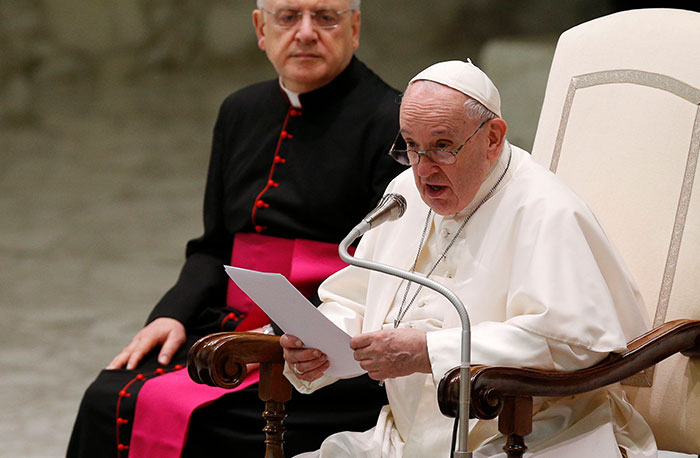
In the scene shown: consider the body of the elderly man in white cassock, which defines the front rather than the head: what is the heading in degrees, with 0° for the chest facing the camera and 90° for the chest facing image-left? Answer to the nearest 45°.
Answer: approximately 45°

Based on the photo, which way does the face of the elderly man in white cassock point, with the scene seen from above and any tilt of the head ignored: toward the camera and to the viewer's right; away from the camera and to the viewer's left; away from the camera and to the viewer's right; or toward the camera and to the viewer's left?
toward the camera and to the viewer's left

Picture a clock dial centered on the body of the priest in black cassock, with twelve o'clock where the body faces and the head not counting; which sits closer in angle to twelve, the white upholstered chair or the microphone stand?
the microphone stand

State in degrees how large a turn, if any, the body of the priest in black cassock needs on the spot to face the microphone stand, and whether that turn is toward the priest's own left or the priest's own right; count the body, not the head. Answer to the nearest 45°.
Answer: approximately 45° to the priest's own left

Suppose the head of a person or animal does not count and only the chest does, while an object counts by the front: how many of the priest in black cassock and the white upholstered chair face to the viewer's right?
0

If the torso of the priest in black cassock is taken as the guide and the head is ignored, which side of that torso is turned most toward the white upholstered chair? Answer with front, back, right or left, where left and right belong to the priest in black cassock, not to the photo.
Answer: left

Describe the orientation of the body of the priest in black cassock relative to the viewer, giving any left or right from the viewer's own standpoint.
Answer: facing the viewer and to the left of the viewer

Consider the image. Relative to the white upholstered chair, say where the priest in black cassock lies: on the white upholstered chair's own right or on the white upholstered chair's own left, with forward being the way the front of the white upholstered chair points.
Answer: on the white upholstered chair's own right

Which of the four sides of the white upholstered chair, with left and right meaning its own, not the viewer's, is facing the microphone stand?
front
